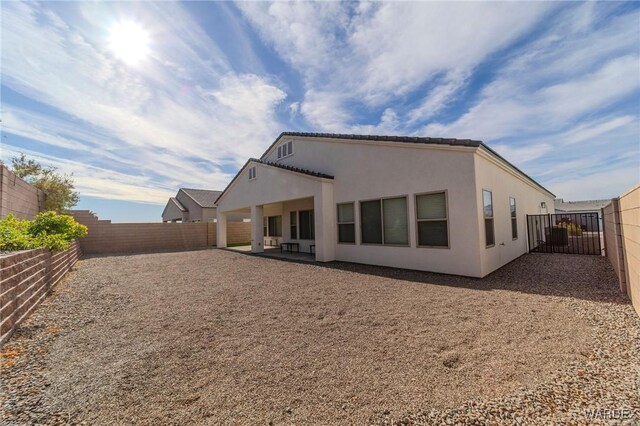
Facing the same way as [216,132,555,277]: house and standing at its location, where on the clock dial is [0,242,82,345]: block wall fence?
The block wall fence is roughly at 6 o'clock from the house.

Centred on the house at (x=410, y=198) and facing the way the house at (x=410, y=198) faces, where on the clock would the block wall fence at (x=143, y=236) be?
The block wall fence is roughly at 8 o'clock from the house.

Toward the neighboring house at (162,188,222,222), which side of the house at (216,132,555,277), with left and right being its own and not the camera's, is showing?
left

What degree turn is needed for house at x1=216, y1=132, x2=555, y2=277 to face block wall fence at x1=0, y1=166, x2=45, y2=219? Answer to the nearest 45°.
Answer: approximately 135° to its left

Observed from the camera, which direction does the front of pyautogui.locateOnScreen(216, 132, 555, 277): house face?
facing away from the viewer and to the right of the viewer

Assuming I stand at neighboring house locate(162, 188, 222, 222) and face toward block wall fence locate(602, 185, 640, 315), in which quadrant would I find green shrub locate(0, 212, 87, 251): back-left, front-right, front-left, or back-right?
front-right

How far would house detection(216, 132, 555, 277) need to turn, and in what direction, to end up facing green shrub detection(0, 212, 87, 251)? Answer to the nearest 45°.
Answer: approximately 180°
